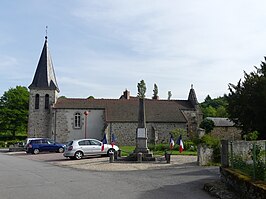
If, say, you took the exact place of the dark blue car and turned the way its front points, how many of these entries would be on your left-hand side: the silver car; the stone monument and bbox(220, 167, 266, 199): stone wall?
0

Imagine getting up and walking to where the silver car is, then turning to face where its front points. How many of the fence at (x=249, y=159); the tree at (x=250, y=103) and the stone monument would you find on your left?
0

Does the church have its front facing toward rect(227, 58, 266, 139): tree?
no

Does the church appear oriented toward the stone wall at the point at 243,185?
no

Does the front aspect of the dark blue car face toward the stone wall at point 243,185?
no
